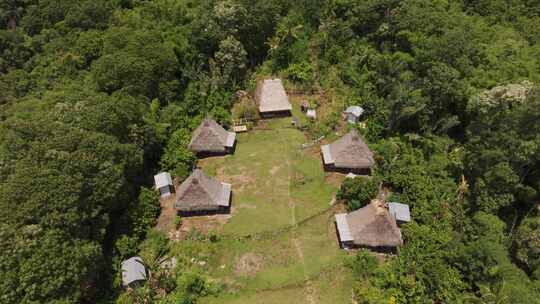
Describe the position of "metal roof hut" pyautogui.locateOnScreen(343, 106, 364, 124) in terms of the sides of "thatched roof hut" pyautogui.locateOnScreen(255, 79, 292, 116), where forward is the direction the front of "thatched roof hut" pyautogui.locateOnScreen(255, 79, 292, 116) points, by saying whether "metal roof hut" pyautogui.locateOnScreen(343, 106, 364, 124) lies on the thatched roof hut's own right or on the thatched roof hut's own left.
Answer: on the thatched roof hut's own left

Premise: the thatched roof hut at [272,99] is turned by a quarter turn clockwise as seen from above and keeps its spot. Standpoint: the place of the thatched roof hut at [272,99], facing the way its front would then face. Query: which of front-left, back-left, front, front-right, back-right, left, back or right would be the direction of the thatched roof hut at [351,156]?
back-left

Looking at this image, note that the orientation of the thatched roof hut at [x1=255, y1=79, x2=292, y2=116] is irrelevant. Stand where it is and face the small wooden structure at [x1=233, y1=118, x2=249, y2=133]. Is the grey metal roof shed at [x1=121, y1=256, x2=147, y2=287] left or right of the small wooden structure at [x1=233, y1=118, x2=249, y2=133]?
left

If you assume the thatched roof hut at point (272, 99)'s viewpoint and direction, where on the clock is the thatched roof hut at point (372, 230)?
the thatched roof hut at point (372, 230) is roughly at 11 o'clock from the thatched roof hut at point (272, 99).

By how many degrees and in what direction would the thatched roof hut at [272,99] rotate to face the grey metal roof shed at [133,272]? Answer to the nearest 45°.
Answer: approximately 45° to its right

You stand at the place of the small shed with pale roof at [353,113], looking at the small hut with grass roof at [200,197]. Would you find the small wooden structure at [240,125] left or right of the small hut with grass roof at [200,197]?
right

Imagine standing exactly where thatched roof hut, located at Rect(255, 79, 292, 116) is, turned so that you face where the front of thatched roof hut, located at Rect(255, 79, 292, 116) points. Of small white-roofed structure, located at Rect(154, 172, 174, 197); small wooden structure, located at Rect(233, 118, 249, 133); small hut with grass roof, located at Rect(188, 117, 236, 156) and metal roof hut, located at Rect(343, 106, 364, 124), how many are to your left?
1

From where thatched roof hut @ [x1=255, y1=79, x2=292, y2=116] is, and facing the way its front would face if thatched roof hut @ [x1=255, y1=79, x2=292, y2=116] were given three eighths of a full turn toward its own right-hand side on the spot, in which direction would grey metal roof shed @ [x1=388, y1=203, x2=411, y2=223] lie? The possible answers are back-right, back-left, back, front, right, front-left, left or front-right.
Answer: back

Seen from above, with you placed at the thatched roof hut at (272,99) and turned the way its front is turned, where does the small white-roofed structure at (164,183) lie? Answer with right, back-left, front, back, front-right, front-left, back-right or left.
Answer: front-right

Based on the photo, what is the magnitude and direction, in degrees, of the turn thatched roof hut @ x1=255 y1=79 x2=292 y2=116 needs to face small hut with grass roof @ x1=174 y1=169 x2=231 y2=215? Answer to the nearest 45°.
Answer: approximately 45° to its right

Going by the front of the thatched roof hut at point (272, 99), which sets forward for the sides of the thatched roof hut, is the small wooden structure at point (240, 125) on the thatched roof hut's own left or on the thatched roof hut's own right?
on the thatched roof hut's own right

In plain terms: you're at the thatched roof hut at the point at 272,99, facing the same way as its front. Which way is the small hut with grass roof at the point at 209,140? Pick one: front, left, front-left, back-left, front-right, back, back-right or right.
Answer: front-right

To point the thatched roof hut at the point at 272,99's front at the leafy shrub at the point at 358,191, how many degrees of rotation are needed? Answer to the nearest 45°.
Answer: approximately 45° to its left

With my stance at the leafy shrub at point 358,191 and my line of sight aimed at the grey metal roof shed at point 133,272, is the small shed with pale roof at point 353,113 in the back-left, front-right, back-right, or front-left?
back-right

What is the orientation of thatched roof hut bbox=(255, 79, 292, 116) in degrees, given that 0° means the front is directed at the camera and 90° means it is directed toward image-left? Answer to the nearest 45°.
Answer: approximately 0°
